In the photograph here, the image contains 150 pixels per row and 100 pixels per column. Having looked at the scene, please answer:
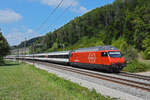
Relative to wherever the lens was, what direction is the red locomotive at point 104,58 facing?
facing the viewer and to the right of the viewer
